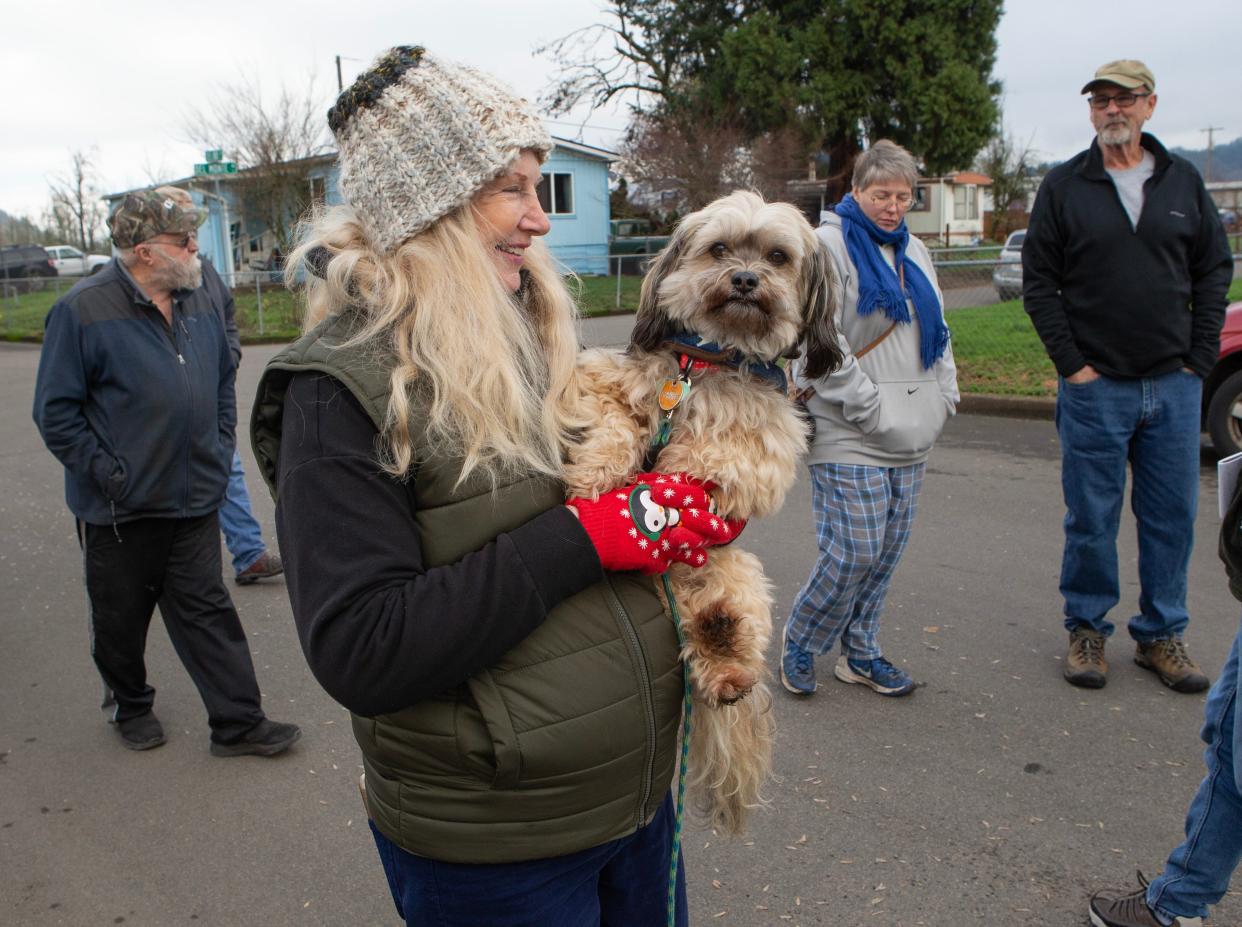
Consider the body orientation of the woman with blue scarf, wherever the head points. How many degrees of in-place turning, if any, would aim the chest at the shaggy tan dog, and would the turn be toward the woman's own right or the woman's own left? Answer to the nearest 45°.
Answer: approximately 45° to the woman's own right

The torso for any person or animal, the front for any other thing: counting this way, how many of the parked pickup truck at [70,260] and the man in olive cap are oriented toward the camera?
1

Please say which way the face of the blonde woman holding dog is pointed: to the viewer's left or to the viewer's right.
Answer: to the viewer's right

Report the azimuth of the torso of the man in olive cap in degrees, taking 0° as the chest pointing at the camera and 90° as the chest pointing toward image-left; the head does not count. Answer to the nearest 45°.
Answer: approximately 0°

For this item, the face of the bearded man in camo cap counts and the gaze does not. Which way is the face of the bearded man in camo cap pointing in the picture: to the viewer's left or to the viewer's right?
to the viewer's right

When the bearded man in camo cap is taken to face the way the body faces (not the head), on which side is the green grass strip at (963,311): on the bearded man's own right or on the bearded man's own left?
on the bearded man's own left

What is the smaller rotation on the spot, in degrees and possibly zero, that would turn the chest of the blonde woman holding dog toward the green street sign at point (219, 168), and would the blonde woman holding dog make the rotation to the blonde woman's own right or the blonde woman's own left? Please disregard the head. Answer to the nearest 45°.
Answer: approximately 135° to the blonde woman's own left

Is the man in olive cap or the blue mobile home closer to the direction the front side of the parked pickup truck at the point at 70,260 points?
the blue mobile home

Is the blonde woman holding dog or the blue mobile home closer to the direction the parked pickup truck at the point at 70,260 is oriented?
the blue mobile home

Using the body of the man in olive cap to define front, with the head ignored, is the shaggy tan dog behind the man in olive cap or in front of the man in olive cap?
in front

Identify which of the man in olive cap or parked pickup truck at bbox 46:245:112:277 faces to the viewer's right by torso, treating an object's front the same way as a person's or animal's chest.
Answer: the parked pickup truck
